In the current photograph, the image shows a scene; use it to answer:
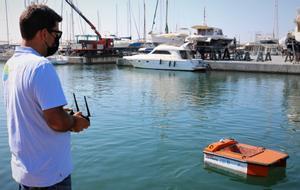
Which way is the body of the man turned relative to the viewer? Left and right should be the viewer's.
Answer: facing away from the viewer and to the right of the viewer

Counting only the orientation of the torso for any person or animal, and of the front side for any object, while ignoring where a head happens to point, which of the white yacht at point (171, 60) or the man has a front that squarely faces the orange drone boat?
the man

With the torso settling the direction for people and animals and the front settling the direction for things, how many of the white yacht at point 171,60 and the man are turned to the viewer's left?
1

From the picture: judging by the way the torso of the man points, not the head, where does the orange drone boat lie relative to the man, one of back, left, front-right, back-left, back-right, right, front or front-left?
front

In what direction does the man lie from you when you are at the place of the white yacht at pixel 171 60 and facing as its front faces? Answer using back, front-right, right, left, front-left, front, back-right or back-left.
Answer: left

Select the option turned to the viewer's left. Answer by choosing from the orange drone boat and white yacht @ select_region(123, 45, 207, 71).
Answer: the white yacht

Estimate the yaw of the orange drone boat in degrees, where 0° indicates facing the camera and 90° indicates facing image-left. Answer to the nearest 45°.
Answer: approximately 315°

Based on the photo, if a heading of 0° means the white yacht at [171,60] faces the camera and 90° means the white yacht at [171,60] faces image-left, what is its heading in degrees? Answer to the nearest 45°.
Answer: approximately 90°

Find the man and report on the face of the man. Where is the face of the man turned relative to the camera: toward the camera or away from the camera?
away from the camera

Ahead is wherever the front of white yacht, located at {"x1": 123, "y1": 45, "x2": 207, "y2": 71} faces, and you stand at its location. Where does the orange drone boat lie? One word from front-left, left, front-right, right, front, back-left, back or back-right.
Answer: left

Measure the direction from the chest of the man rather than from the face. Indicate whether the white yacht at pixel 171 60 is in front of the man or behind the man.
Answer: in front

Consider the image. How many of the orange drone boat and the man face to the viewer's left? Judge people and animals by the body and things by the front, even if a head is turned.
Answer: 0
